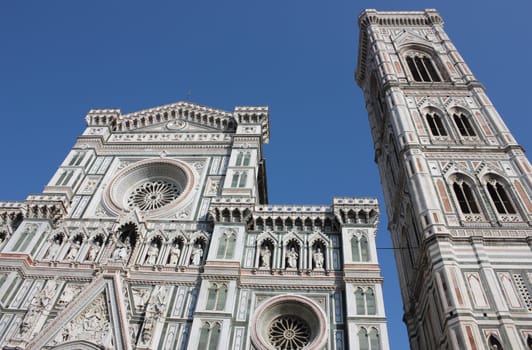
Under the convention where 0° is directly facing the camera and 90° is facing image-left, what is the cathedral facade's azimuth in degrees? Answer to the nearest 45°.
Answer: approximately 0°

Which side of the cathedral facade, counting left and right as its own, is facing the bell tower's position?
left
